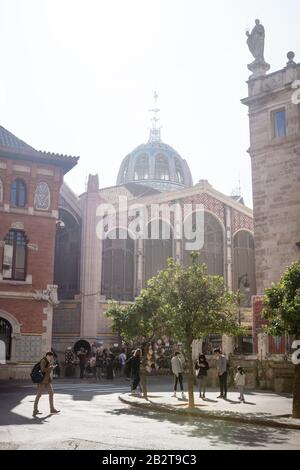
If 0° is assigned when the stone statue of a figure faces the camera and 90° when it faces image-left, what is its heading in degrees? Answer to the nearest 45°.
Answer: approximately 45°
